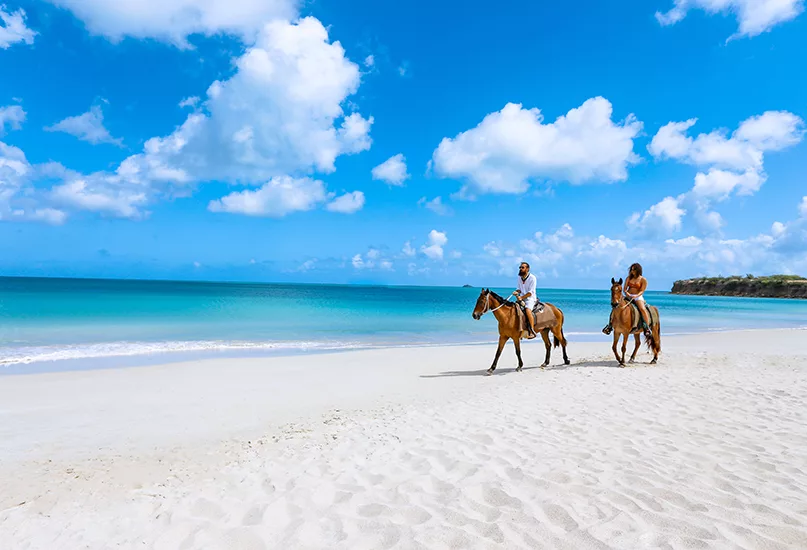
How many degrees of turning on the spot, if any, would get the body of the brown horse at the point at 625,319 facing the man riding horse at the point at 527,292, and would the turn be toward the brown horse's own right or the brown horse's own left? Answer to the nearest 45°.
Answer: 0° — it already faces them

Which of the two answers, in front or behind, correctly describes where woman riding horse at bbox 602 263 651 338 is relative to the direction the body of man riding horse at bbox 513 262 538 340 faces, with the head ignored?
behind

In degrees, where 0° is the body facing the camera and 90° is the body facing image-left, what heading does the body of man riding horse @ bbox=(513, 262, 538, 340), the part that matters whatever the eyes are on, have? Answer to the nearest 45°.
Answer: approximately 45°

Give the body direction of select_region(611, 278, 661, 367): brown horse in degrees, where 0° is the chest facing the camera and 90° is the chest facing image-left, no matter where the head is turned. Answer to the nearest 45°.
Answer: approximately 45°

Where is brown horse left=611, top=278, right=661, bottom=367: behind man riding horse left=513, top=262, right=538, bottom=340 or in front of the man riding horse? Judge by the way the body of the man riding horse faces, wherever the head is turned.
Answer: behind

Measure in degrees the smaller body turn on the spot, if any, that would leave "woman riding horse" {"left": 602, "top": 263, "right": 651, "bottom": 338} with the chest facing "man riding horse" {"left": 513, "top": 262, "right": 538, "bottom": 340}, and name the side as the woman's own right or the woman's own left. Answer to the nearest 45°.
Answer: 0° — they already face them
